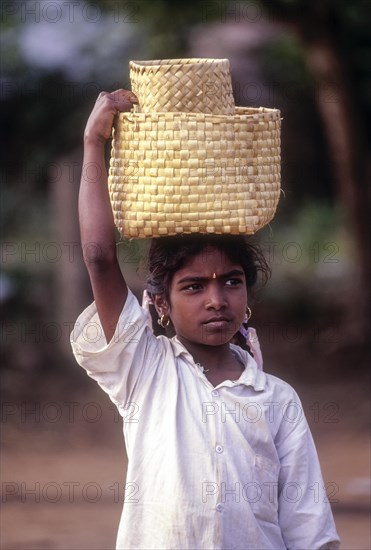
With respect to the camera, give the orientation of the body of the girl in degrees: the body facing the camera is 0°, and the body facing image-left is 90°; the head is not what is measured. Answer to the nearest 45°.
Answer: approximately 0°

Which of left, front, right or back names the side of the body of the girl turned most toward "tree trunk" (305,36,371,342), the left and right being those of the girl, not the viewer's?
back
